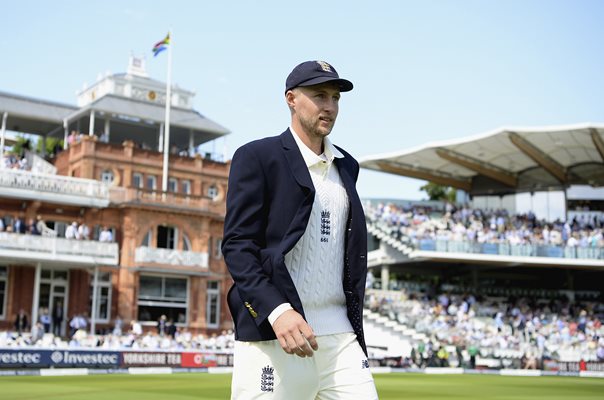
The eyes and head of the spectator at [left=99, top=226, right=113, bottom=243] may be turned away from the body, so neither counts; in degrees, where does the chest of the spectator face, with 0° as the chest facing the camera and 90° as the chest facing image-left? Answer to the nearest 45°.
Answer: approximately 0°

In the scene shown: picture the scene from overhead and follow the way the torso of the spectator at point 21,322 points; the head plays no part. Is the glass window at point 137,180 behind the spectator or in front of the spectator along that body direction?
behind

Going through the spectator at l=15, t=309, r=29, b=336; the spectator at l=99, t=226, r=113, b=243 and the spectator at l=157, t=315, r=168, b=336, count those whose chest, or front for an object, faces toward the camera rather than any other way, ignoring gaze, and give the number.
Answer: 3

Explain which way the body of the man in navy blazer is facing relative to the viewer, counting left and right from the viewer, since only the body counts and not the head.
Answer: facing the viewer and to the right of the viewer

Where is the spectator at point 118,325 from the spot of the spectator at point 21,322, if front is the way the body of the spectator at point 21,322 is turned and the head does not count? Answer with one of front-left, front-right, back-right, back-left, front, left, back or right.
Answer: left

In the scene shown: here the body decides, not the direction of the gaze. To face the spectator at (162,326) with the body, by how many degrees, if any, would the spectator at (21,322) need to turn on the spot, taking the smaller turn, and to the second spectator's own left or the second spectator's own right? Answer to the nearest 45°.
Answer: approximately 90° to the second spectator's own left

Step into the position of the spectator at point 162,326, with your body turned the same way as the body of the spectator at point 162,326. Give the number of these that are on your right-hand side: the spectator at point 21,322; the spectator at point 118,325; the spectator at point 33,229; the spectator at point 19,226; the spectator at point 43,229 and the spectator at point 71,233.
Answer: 6

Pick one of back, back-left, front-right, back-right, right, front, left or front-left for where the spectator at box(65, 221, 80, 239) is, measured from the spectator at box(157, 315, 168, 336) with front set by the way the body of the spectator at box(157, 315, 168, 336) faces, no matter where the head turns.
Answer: right

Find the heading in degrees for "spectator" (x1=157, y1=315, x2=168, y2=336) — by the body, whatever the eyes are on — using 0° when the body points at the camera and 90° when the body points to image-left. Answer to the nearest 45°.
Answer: approximately 0°
